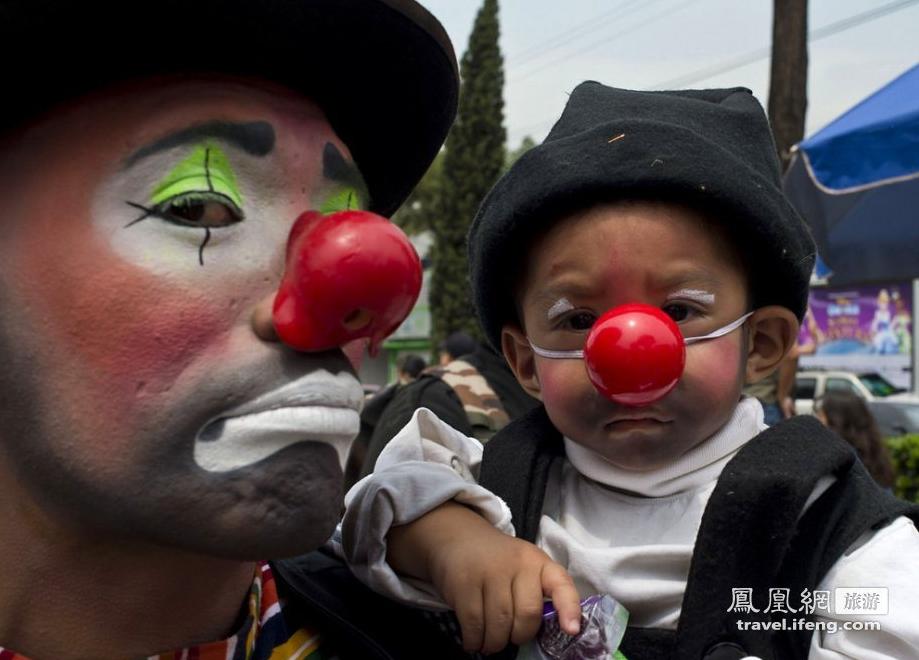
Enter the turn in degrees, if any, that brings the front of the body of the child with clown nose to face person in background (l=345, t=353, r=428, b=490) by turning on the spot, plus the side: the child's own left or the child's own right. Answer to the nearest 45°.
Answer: approximately 135° to the child's own right

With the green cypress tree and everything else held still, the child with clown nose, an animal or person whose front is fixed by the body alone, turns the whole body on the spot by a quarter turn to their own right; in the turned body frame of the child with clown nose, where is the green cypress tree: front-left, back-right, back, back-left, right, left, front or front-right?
right

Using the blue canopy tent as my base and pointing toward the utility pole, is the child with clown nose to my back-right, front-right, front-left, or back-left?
back-left

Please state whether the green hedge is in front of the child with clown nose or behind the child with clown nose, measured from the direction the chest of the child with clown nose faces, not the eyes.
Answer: behind

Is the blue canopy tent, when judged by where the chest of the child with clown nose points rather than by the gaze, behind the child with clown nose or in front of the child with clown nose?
behind

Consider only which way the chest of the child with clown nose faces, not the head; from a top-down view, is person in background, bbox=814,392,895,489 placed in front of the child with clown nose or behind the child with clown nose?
behind

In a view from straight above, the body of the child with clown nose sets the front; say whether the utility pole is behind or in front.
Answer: behind

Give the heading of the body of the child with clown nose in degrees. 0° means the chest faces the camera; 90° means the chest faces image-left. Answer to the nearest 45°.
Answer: approximately 0°

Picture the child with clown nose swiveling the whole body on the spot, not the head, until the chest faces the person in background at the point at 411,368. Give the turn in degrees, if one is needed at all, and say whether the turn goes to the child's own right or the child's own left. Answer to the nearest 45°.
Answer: approximately 180°

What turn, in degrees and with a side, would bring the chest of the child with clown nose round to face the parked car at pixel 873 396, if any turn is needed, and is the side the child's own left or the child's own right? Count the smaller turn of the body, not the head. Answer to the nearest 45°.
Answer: approximately 180°
